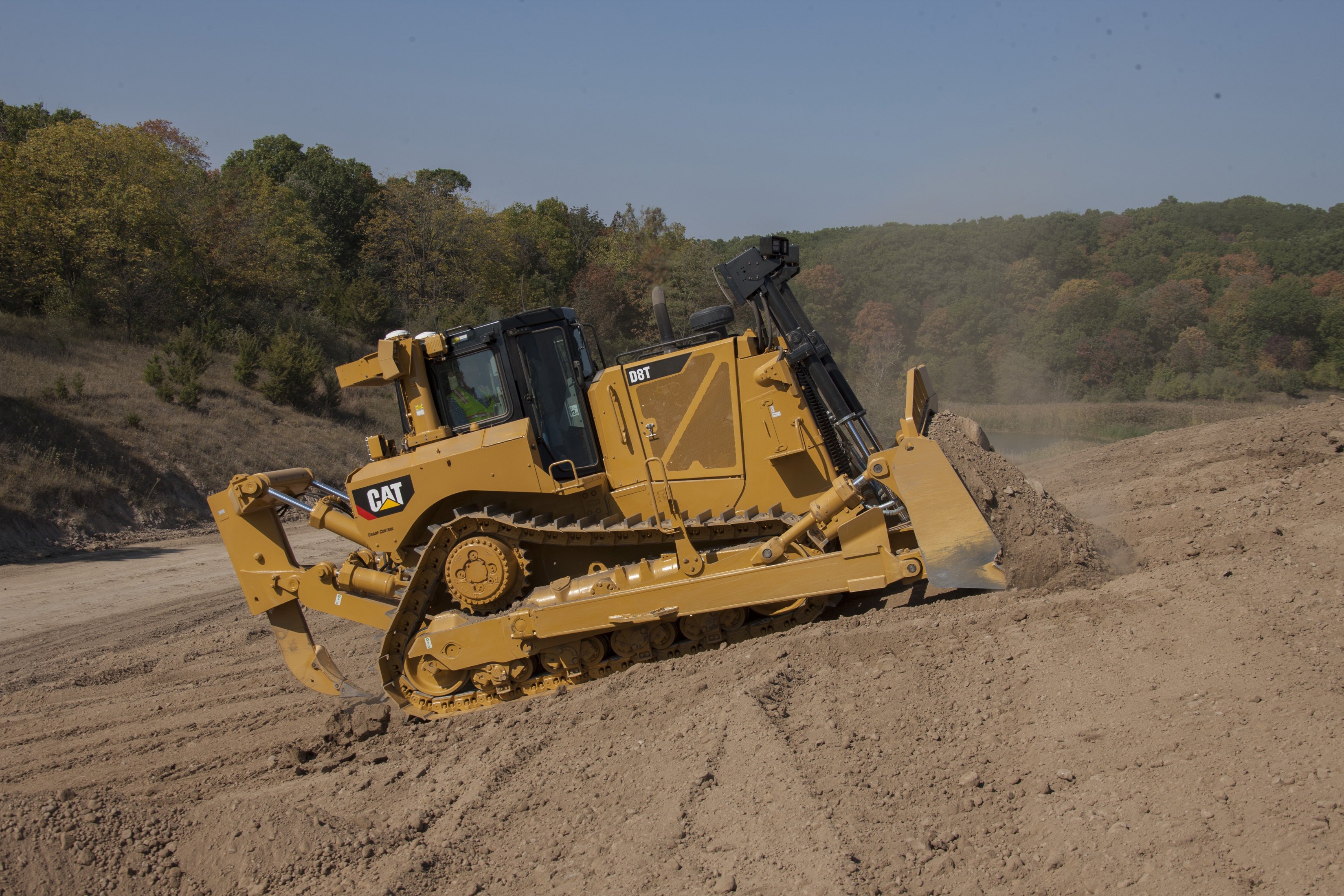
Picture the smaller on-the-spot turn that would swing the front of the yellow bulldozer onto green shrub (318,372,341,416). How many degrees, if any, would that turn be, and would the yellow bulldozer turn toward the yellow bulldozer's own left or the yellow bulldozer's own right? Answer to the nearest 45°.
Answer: approximately 90° to the yellow bulldozer's own left

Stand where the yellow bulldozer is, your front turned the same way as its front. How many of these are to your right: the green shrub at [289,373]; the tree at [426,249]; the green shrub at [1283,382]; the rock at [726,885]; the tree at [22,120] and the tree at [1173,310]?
1

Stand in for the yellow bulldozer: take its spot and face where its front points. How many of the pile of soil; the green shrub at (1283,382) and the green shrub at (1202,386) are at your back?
0

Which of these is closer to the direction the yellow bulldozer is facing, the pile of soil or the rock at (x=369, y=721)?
the pile of soil

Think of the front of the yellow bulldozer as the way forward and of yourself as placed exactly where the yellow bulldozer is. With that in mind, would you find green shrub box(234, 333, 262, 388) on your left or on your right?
on your left

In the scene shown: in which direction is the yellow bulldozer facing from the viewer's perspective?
to the viewer's right

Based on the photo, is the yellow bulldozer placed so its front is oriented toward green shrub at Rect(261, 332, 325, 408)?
no

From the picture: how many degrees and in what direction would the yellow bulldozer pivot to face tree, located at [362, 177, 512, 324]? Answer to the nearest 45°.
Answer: approximately 90° to its left

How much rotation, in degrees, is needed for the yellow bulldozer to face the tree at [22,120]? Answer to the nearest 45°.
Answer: approximately 135° to its left

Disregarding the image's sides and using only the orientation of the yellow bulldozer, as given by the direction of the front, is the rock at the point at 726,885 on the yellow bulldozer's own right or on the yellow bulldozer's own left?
on the yellow bulldozer's own right

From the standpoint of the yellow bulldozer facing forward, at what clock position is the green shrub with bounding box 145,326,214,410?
The green shrub is roughly at 8 o'clock from the yellow bulldozer.

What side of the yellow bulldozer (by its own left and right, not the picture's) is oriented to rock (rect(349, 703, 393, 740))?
back

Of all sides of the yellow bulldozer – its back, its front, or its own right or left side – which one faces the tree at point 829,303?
left

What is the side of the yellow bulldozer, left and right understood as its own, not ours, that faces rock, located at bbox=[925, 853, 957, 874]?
right

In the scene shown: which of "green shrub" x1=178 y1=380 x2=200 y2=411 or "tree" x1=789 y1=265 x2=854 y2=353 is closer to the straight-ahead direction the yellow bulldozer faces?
the tree

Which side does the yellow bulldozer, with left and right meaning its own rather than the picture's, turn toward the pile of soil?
front

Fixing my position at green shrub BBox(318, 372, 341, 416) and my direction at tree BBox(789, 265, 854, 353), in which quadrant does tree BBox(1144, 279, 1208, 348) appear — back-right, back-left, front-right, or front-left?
front-right
